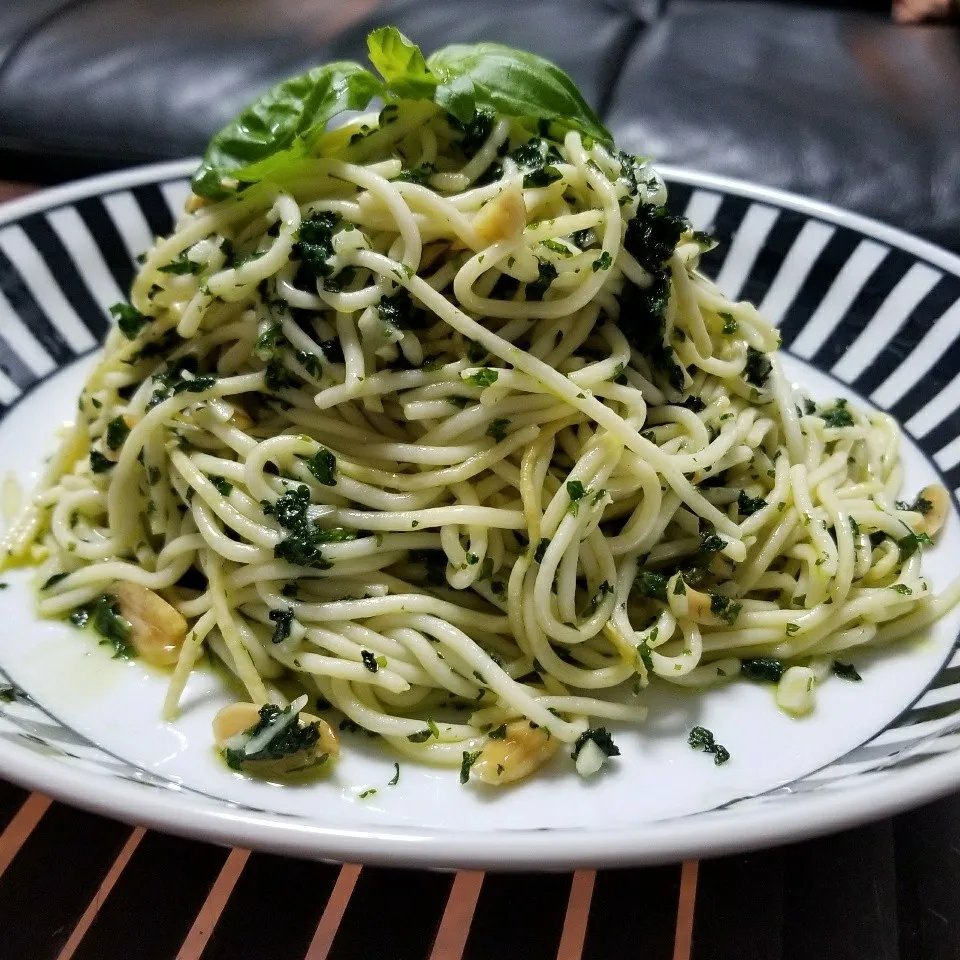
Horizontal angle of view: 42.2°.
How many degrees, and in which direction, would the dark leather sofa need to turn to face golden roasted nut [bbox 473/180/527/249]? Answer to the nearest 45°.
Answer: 0° — it already faces it

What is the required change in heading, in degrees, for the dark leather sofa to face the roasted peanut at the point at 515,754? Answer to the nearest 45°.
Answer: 0° — it already faces it

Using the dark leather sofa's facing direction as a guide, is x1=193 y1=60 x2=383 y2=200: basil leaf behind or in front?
in front

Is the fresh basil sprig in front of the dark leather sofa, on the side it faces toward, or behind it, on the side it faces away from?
in front

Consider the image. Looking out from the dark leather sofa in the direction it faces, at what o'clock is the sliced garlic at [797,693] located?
The sliced garlic is roughly at 12 o'clock from the dark leather sofa.

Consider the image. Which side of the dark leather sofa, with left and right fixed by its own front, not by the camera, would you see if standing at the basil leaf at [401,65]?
front

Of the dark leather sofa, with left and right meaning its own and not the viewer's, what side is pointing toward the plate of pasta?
front

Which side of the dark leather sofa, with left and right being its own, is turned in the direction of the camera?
front
